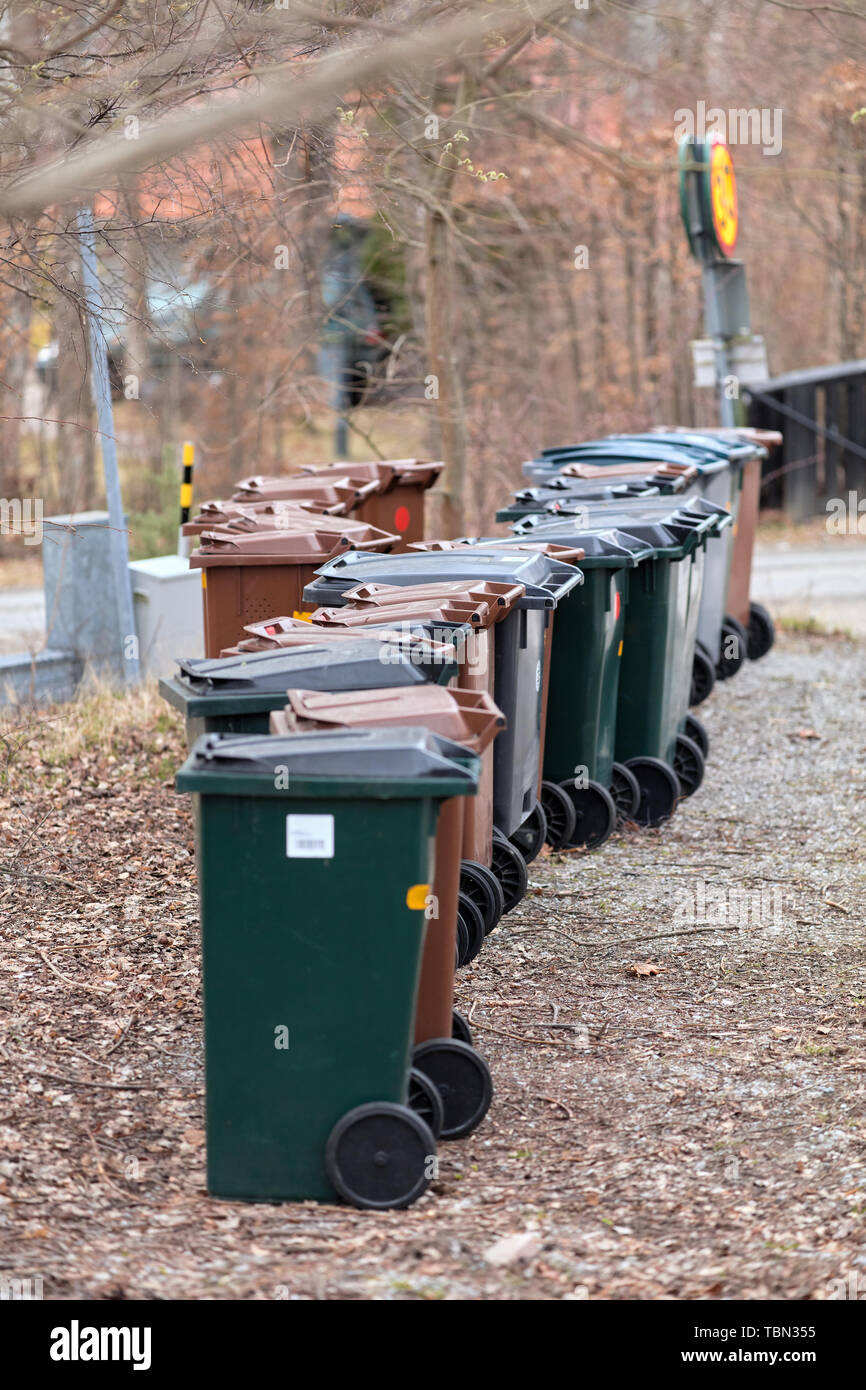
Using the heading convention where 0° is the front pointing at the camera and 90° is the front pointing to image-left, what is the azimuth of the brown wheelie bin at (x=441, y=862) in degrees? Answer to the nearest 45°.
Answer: approximately 90°

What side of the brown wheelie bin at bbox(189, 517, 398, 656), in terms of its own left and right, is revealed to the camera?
left

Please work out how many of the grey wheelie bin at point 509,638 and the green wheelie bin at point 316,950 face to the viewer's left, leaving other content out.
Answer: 2

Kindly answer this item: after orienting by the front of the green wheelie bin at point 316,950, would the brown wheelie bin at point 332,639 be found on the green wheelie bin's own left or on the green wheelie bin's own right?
on the green wheelie bin's own right

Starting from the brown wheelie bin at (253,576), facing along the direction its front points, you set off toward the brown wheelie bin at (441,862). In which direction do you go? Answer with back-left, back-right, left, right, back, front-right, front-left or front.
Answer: left

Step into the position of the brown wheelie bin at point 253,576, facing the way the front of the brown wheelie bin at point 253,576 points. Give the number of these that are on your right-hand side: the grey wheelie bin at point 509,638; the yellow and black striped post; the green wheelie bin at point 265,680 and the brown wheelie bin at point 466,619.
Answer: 1

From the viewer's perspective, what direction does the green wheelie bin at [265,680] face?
to the viewer's left

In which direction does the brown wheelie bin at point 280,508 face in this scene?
to the viewer's left

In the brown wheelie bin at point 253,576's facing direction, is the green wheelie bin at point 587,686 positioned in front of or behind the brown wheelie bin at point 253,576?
behind

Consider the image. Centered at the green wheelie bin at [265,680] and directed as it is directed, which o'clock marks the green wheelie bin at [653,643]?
the green wheelie bin at [653,643] is roughly at 4 o'clock from the green wheelie bin at [265,680].

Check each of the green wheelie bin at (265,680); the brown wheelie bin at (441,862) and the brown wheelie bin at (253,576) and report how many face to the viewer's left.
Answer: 3

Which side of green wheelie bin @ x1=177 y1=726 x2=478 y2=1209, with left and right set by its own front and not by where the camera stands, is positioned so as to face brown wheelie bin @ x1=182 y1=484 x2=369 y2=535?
right

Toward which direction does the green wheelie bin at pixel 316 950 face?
to the viewer's left

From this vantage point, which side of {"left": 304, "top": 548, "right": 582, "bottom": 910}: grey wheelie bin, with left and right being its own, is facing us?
left
